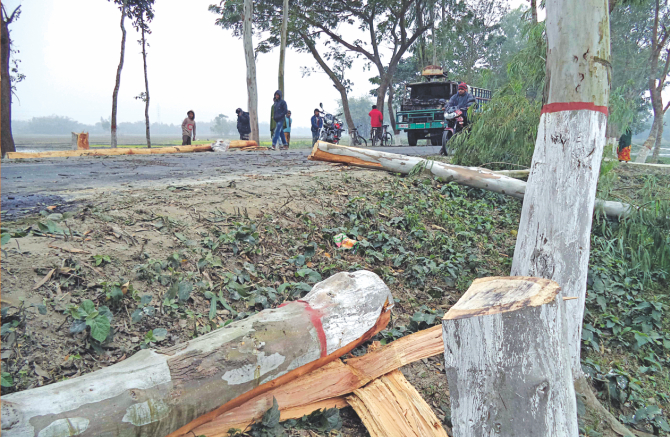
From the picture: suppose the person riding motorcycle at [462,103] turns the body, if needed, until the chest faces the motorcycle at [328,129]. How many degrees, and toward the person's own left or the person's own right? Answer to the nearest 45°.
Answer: approximately 90° to the person's own right

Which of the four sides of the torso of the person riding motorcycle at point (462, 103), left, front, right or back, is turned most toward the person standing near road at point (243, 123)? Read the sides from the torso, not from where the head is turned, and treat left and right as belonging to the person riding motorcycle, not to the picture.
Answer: right

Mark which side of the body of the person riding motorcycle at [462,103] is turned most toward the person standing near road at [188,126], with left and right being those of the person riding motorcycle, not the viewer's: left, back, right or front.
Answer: right

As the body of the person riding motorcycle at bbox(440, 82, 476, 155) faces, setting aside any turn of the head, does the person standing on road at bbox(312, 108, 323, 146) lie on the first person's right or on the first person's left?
on the first person's right

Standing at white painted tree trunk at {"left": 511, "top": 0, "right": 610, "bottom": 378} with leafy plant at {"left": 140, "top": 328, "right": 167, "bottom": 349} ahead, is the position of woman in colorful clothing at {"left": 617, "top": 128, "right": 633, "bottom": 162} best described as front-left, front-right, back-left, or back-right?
back-right

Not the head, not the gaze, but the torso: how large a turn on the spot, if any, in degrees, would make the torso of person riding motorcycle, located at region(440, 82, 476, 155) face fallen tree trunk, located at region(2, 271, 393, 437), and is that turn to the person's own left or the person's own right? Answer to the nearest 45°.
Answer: approximately 45° to the person's own left

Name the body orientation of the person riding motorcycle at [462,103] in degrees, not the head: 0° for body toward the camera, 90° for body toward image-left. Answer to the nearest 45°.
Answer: approximately 45°

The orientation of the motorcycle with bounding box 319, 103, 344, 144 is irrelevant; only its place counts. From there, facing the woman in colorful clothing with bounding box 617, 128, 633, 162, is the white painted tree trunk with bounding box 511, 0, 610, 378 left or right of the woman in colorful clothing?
right
